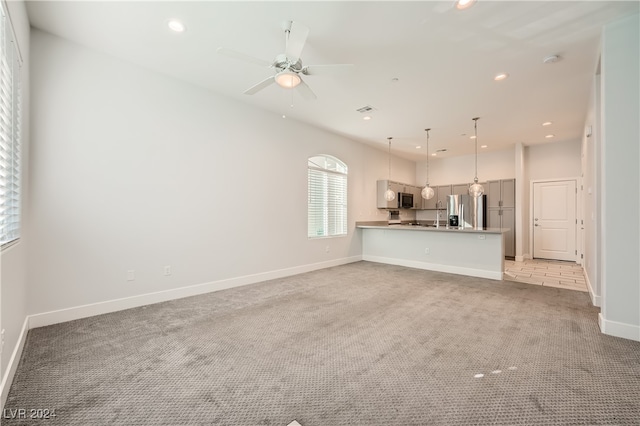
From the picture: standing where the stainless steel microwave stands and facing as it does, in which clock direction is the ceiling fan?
The ceiling fan is roughly at 2 o'clock from the stainless steel microwave.

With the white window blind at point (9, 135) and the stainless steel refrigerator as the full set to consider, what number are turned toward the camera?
1

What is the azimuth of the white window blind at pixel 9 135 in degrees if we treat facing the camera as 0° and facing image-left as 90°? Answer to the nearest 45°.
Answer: approximately 270°

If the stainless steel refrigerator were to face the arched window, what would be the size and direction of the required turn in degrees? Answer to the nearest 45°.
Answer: approximately 45° to its right

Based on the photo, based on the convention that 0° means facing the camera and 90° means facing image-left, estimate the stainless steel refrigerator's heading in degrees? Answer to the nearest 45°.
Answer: approximately 0°

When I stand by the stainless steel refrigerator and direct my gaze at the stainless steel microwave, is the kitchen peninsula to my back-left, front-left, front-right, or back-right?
front-left

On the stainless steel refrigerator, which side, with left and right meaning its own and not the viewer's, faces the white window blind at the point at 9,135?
front

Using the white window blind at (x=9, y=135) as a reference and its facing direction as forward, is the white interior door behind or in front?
in front

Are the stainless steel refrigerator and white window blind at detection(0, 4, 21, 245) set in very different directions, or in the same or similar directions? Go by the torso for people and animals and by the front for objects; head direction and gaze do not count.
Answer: very different directions

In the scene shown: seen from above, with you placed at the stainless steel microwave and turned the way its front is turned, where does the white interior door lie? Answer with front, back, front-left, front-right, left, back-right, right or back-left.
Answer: front-left

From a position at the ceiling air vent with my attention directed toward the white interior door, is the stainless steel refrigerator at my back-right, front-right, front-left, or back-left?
front-left

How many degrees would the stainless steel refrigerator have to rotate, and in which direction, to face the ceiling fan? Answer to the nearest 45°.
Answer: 0° — it already faces it

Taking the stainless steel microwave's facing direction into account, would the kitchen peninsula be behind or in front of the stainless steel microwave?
in front
